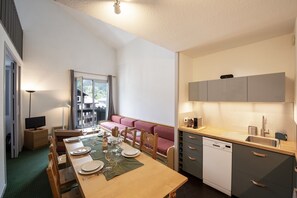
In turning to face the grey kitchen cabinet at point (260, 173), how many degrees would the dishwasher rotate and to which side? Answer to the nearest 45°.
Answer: approximately 135° to its left

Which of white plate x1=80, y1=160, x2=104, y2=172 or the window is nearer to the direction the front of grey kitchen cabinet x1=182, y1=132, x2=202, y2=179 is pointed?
the white plate

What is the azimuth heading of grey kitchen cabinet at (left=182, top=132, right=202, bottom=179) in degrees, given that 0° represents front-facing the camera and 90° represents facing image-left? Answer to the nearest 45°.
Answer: approximately 45°

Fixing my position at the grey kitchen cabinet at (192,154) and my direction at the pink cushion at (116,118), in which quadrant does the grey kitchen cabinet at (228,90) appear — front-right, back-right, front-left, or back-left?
back-right

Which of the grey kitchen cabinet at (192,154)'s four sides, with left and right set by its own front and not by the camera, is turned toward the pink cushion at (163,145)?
right

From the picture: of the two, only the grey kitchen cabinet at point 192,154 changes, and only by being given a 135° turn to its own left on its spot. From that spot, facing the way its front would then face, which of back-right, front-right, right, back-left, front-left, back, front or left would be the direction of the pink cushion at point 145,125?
back-left

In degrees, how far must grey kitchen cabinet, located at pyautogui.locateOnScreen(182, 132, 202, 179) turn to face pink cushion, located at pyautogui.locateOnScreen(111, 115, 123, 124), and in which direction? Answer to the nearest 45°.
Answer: approximately 90° to its right

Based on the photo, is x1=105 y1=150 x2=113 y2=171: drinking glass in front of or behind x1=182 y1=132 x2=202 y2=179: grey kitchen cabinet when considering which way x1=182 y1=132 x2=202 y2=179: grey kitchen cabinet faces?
in front

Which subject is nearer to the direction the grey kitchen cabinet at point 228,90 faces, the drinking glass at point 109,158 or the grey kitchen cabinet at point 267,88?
the drinking glass

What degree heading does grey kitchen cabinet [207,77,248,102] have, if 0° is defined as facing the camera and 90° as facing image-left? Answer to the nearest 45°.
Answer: approximately 45°

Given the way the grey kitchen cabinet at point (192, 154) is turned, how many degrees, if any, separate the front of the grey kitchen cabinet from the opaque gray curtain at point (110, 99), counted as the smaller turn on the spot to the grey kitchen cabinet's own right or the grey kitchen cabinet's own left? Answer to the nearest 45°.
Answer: approximately 90° to the grey kitchen cabinet's own right

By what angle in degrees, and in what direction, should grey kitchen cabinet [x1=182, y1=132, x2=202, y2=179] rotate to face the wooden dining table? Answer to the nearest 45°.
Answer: approximately 45° to its left
